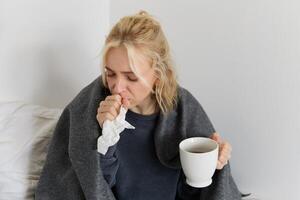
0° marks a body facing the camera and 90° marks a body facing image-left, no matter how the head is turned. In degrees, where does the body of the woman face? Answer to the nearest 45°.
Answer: approximately 0°
